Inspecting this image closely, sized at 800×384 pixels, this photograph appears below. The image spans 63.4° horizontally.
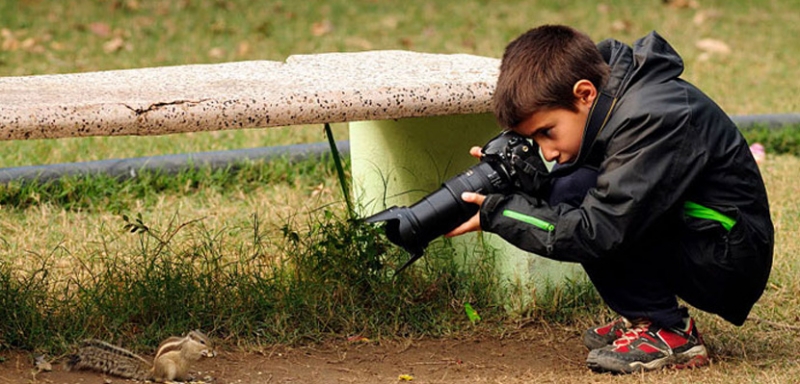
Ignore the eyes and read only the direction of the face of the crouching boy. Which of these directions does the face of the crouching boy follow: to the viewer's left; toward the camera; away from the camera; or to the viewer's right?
to the viewer's left

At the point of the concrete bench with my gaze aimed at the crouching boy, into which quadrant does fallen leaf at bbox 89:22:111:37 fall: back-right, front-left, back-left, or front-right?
back-left

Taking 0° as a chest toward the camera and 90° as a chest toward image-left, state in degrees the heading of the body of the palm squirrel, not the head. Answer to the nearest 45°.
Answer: approximately 270°

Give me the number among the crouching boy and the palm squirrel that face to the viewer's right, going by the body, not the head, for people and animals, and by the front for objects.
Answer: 1

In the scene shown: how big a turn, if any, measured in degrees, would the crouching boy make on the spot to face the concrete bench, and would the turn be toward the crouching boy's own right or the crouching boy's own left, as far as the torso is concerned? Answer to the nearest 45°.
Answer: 0° — they already face it

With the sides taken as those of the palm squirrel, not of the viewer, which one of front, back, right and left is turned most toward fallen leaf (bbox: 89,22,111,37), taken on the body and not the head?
left

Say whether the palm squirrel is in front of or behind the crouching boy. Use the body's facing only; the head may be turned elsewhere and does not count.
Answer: in front

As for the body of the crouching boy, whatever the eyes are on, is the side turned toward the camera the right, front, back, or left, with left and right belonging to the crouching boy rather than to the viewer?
left

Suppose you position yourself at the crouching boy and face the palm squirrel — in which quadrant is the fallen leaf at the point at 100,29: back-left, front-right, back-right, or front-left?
front-right
